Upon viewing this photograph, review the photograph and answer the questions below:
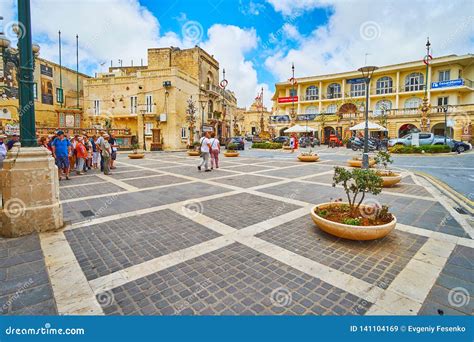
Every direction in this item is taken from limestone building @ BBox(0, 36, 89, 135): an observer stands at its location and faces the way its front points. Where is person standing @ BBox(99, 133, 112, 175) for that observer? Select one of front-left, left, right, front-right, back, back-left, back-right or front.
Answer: front-right

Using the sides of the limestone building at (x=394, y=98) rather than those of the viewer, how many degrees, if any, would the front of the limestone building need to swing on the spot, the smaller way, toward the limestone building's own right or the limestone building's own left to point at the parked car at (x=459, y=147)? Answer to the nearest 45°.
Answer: approximately 45° to the limestone building's own left

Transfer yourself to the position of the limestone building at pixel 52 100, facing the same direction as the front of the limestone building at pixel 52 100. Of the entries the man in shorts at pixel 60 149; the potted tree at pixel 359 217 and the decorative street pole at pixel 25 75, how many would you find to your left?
0

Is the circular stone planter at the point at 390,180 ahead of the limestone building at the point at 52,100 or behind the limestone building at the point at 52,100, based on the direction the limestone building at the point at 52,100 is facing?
ahead

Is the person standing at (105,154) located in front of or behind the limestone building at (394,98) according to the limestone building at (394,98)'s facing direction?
in front

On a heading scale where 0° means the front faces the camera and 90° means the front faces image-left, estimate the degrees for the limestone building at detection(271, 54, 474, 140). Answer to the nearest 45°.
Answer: approximately 45°

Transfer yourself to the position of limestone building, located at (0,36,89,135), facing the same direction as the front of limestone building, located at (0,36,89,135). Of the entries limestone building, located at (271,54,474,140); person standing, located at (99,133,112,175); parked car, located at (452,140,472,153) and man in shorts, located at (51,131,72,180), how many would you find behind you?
0

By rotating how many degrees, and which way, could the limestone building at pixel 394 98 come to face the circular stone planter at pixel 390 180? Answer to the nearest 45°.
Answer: approximately 45° to its left

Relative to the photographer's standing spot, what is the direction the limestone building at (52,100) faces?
facing the viewer and to the right of the viewer
